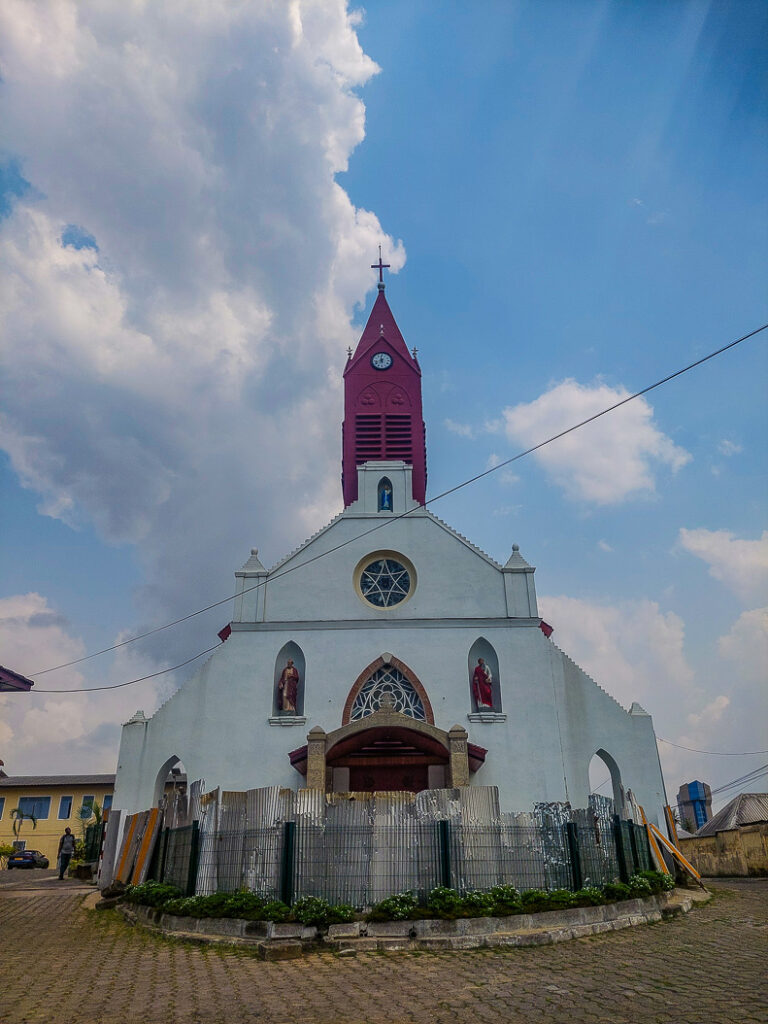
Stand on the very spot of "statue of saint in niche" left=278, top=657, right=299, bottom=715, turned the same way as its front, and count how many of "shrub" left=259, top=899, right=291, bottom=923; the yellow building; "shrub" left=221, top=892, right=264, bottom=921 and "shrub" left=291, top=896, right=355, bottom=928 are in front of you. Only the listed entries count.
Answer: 3

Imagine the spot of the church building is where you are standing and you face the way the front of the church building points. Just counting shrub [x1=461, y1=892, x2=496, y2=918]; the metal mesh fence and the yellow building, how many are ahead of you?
2

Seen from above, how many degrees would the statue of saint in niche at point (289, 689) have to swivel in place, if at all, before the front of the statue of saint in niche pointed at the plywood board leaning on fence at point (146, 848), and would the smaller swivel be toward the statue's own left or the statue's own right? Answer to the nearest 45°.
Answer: approximately 45° to the statue's own right

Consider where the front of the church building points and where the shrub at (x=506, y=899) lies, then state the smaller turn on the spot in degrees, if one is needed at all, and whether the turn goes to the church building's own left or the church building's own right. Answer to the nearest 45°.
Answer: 0° — it already faces it

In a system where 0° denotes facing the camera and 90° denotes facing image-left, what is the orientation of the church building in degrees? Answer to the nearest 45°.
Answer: approximately 0°

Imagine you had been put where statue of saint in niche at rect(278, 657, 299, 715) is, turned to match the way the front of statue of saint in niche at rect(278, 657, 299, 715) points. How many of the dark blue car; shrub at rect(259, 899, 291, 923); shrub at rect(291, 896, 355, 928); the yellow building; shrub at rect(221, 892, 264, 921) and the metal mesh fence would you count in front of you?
4

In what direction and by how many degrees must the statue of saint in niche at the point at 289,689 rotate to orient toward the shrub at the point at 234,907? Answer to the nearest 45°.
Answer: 0° — it already faces it

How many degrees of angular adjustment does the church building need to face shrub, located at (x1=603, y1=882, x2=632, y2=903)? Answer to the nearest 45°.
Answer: approximately 45° to its left

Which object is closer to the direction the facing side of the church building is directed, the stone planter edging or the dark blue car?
the stone planter edging

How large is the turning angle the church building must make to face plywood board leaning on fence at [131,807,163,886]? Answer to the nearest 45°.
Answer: approximately 45° to its right
